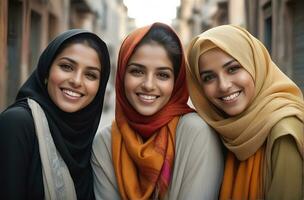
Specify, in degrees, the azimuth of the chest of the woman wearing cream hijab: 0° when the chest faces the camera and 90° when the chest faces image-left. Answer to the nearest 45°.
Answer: approximately 45°

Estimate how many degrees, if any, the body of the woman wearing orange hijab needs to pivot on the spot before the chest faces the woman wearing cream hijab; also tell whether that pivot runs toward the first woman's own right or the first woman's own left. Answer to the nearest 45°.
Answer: approximately 90° to the first woman's own left

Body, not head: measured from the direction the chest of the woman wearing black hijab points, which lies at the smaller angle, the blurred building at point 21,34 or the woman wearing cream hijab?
the woman wearing cream hijab

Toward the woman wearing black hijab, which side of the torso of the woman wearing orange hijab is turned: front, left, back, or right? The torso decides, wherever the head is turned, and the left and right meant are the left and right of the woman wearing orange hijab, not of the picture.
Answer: right

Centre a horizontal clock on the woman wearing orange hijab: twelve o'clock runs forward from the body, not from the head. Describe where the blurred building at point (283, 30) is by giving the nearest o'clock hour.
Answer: The blurred building is roughly at 7 o'clock from the woman wearing orange hijab.

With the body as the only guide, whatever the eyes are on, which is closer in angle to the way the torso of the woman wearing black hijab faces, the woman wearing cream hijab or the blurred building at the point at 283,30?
the woman wearing cream hijab

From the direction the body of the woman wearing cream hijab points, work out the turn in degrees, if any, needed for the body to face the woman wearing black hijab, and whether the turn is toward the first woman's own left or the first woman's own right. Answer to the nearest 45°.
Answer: approximately 45° to the first woman's own right

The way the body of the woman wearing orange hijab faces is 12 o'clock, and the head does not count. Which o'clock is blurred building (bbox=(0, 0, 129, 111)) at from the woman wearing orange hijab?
The blurred building is roughly at 5 o'clock from the woman wearing orange hijab.

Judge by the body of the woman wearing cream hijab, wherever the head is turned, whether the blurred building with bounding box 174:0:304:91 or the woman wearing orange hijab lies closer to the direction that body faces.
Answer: the woman wearing orange hijab
